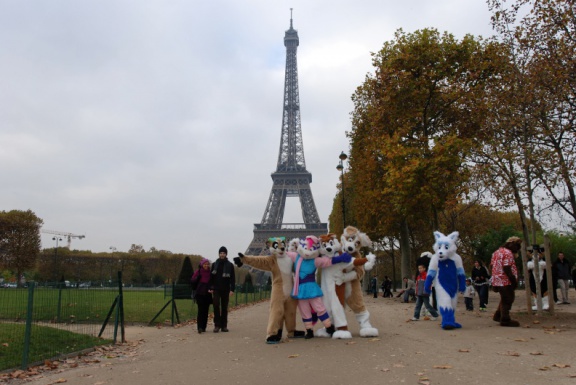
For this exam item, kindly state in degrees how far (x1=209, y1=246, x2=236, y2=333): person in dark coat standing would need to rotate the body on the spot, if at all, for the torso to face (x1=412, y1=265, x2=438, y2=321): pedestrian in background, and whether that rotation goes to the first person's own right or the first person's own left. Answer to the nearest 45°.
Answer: approximately 90° to the first person's own left

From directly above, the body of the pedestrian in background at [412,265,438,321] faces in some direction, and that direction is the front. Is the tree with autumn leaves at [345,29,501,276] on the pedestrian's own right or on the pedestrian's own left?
on the pedestrian's own right

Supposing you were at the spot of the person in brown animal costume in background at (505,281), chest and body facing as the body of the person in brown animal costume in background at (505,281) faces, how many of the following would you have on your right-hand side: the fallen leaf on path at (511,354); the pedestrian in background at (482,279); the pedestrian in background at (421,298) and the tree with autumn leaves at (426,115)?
1

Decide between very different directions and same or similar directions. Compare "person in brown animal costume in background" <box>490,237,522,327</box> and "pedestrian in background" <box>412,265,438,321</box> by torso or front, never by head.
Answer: very different directions

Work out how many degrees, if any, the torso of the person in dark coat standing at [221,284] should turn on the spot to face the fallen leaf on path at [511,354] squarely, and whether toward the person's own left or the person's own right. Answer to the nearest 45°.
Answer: approximately 45° to the person's own left

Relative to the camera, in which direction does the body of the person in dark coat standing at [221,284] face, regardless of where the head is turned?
toward the camera

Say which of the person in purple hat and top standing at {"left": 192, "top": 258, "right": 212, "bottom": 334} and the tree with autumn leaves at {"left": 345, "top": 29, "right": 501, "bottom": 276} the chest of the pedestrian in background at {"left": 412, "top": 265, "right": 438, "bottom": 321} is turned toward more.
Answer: the person in purple hat and top standing

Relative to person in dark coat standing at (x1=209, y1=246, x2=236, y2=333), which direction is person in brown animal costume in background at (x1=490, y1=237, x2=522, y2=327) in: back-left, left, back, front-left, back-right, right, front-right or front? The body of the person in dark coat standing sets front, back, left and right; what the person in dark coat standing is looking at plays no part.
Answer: left
